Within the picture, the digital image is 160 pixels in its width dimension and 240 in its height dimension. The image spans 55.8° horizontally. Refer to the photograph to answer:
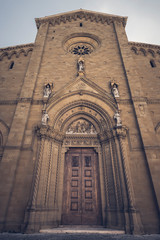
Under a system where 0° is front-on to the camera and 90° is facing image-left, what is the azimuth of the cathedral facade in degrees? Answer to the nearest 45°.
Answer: approximately 0°
